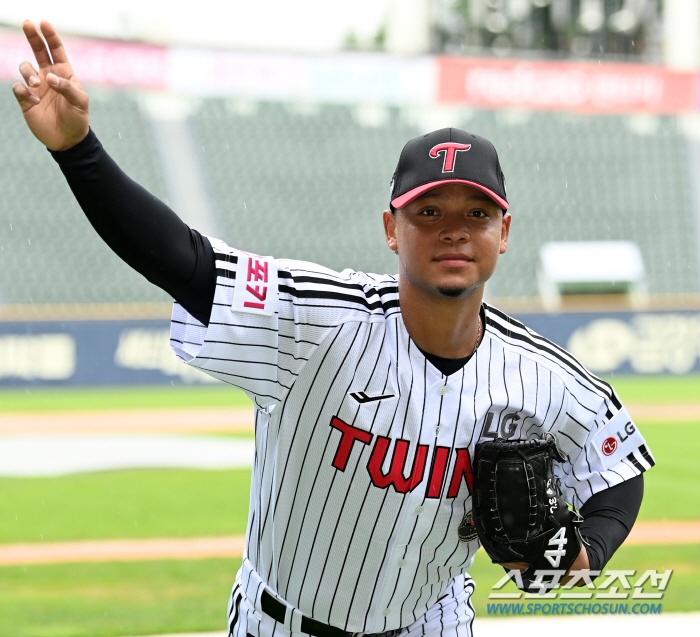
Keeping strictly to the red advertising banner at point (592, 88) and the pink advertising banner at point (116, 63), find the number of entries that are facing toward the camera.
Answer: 2

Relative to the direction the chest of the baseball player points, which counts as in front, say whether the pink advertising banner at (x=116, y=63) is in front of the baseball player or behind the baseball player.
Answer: behind

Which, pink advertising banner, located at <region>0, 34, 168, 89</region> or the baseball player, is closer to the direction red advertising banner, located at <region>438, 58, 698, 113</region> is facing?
the baseball player

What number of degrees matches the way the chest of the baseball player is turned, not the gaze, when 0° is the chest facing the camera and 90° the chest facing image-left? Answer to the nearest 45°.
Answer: approximately 0°

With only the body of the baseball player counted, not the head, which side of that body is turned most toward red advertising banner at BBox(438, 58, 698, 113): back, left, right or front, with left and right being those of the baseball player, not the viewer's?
back

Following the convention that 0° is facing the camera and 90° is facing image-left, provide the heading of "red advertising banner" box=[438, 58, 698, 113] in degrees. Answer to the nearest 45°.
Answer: approximately 0°

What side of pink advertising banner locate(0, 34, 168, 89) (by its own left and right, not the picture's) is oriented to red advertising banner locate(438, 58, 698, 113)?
left

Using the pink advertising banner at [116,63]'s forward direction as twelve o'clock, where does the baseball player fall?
The baseball player is roughly at 12 o'clock from the pink advertising banner.

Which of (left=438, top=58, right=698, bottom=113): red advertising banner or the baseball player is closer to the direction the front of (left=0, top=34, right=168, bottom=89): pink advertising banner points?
the baseball player
